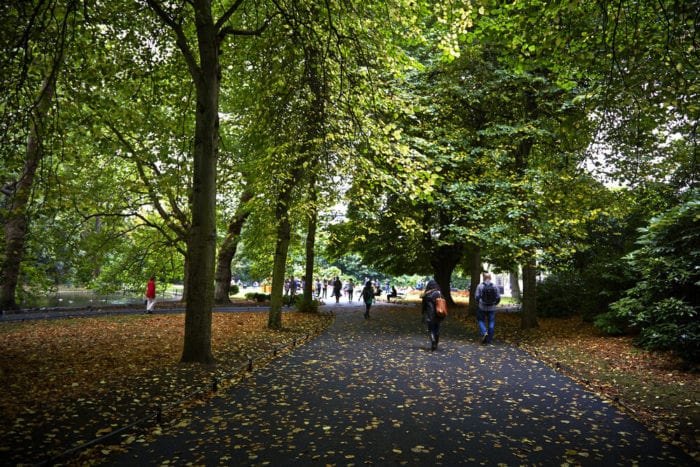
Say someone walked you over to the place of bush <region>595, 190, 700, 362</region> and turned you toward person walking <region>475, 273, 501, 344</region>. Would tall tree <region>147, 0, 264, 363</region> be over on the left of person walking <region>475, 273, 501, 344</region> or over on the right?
left

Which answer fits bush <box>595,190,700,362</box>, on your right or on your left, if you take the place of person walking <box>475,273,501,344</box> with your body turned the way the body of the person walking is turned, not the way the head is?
on your right

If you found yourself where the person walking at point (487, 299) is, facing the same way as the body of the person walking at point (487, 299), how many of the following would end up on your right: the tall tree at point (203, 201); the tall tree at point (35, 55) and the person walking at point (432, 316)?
0

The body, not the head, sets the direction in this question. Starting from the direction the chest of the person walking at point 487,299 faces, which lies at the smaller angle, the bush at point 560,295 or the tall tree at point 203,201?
the bush

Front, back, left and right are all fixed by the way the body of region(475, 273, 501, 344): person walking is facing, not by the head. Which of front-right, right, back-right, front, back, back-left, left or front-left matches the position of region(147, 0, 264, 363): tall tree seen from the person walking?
back-left

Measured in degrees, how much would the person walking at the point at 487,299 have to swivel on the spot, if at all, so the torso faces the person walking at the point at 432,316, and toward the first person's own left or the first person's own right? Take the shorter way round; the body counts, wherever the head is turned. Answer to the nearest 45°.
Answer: approximately 135° to the first person's own left

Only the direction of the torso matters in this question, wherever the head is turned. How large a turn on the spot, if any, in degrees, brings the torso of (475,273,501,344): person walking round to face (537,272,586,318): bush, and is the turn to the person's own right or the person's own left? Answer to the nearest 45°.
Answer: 0° — they already face it

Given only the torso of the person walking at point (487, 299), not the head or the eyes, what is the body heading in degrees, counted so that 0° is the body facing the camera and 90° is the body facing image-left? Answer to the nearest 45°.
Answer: approximately 180°
